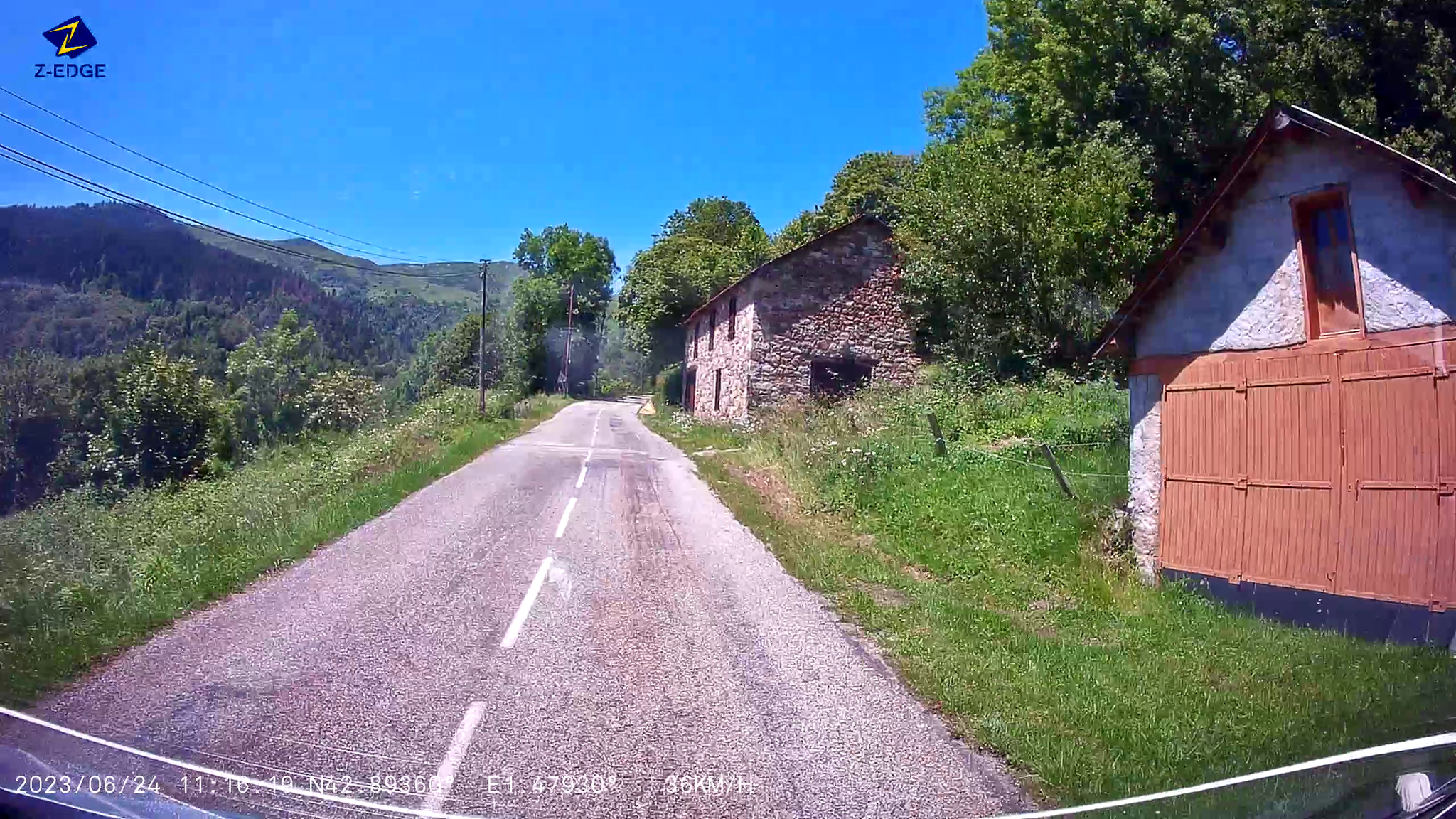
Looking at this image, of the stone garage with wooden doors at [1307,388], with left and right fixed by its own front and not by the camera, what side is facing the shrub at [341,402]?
right

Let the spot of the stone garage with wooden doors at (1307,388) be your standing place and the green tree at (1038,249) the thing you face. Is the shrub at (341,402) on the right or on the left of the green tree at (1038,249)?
left

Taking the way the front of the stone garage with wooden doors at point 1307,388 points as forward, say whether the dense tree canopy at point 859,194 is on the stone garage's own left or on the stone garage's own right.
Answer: on the stone garage's own right

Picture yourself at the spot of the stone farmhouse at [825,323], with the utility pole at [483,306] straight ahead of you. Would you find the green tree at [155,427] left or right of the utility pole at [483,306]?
left

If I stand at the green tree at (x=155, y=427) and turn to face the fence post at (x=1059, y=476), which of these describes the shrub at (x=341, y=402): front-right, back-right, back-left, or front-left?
back-left

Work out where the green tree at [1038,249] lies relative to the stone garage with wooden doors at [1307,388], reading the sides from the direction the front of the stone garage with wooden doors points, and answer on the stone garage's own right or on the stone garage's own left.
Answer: on the stone garage's own right

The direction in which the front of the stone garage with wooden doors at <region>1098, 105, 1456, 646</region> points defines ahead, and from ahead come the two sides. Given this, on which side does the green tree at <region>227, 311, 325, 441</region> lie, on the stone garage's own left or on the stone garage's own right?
on the stone garage's own right

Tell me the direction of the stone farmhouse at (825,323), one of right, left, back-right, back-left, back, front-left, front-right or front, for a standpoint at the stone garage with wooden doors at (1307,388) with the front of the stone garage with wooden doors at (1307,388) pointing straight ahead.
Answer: right

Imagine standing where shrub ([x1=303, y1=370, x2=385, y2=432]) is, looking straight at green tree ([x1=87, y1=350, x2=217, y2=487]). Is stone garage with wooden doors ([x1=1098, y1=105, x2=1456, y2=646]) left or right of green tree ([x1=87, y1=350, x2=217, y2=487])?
left

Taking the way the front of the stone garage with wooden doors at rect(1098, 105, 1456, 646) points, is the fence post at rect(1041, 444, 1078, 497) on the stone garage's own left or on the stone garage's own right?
on the stone garage's own right

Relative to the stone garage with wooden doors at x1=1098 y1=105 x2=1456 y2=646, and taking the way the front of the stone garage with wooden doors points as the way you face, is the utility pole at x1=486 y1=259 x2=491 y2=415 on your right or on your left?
on your right

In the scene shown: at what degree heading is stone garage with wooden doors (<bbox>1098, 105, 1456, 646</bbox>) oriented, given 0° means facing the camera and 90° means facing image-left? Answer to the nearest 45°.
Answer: approximately 45°
